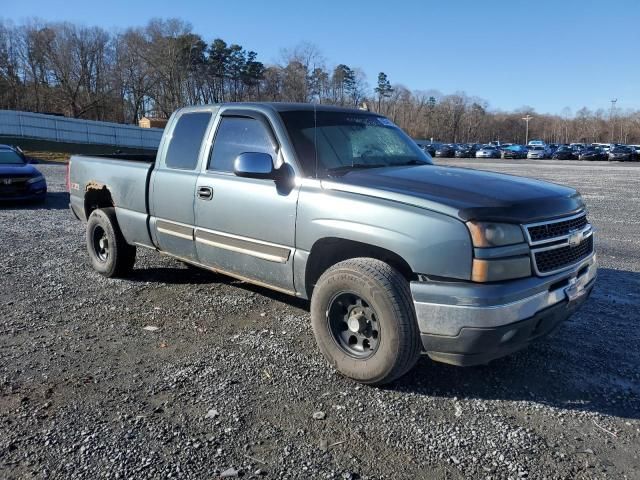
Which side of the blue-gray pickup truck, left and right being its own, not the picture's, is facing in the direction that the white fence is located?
back

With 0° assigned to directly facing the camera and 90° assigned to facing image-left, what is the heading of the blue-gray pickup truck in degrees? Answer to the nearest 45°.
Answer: approximately 315°

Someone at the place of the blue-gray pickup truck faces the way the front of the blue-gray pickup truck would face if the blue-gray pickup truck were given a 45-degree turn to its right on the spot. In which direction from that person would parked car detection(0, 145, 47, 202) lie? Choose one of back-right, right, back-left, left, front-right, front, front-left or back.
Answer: back-right
